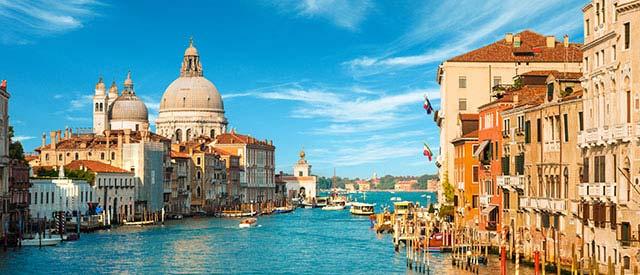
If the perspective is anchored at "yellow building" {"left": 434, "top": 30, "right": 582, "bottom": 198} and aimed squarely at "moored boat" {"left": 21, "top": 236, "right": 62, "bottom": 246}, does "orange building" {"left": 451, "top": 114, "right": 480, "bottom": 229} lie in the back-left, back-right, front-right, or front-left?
front-left

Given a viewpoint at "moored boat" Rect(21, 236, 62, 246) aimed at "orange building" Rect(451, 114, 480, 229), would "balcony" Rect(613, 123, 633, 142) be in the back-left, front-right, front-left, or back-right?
front-right

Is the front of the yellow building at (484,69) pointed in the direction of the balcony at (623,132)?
no

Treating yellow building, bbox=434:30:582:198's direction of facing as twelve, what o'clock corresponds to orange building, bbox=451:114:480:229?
The orange building is roughly at 9 o'clock from the yellow building.

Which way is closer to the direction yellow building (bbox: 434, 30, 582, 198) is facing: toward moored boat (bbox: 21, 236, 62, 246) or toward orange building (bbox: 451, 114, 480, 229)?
the moored boat

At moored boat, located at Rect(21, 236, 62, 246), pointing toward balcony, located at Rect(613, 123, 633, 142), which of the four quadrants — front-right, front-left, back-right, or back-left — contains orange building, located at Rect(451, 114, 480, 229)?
front-left

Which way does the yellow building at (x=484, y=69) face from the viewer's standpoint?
to the viewer's left

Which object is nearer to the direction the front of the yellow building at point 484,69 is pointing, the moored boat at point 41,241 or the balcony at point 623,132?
the moored boat

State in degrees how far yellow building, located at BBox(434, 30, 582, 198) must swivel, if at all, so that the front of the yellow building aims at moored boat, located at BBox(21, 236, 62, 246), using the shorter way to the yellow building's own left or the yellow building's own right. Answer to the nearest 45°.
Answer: approximately 45° to the yellow building's own left
